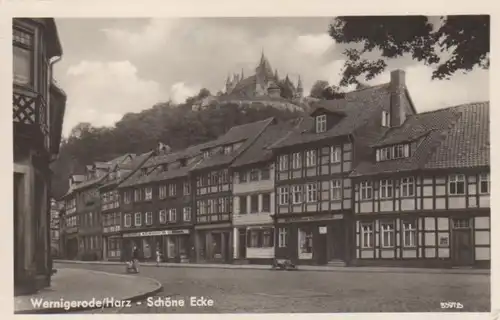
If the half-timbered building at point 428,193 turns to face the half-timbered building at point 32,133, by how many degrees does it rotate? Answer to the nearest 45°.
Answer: approximately 90° to its right

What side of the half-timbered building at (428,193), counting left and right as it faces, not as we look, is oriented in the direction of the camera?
front

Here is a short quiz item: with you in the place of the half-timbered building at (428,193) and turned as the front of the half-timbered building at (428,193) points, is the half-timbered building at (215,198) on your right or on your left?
on your right
